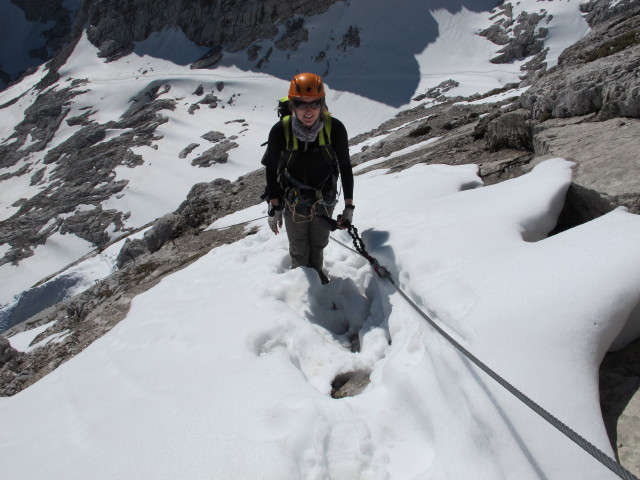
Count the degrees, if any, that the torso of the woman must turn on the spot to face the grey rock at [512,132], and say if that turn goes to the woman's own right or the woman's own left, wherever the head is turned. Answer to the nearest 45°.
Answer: approximately 135° to the woman's own left

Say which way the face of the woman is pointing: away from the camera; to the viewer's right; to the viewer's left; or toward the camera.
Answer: toward the camera

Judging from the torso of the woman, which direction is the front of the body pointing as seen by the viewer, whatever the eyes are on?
toward the camera
